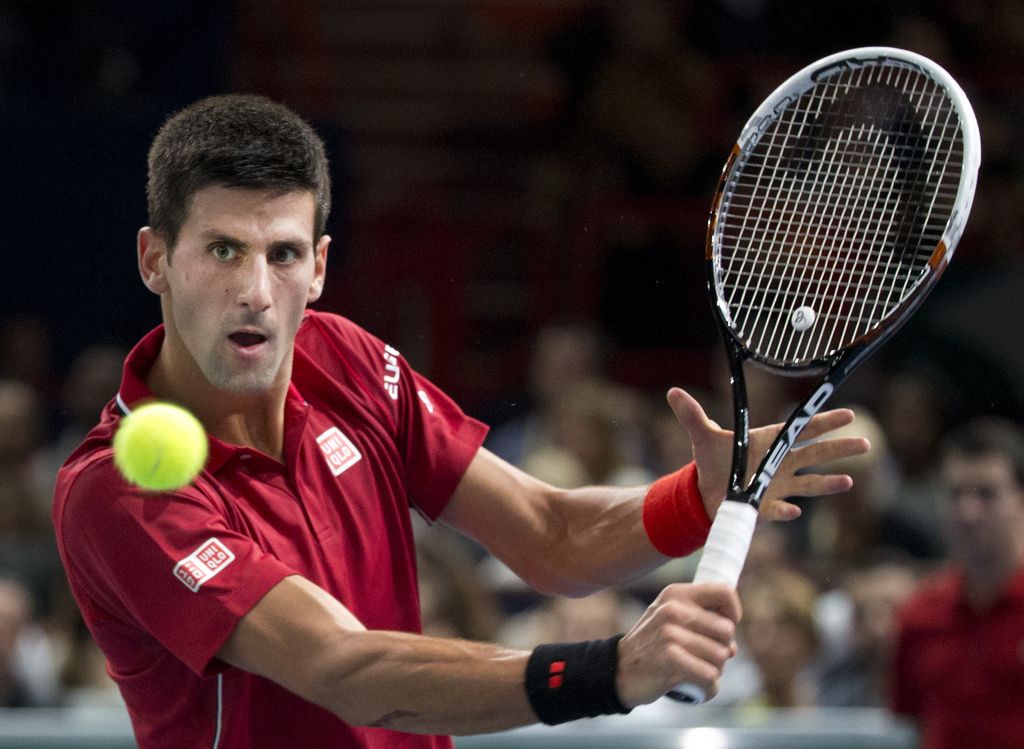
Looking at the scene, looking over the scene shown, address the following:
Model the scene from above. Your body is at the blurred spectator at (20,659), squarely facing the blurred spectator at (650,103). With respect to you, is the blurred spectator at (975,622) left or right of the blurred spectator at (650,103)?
right

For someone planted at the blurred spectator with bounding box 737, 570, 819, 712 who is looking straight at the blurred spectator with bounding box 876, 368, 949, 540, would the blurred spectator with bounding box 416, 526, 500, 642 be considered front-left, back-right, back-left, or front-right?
back-left

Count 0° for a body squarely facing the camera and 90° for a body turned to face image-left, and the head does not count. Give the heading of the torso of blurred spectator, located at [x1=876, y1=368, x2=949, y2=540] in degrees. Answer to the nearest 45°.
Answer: approximately 0°

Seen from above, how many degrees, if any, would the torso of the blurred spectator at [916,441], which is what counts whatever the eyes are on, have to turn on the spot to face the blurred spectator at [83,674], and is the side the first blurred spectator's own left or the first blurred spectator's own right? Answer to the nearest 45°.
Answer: approximately 45° to the first blurred spectator's own right

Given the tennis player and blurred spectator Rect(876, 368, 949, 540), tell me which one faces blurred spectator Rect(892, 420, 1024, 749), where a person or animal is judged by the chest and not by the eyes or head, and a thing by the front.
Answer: blurred spectator Rect(876, 368, 949, 540)

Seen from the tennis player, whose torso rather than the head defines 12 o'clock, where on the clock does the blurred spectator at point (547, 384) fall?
The blurred spectator is roughly at 8 o'clock from the tennis player.

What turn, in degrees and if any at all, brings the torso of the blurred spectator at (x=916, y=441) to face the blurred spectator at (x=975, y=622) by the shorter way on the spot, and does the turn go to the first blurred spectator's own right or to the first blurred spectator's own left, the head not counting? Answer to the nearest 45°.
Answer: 0° — they already face them
